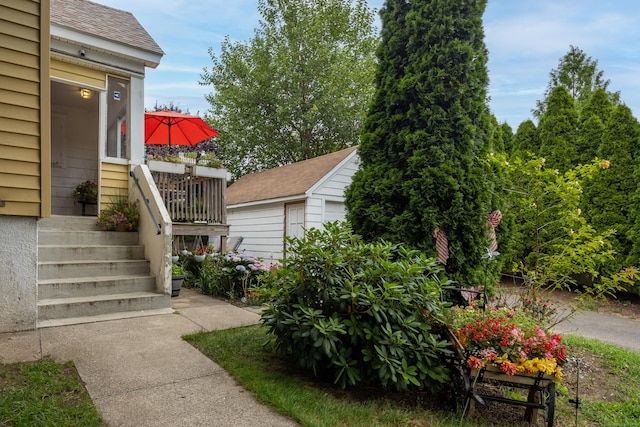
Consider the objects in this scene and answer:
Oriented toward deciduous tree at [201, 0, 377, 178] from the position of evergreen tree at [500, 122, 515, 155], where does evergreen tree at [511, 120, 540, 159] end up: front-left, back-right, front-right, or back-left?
back-left

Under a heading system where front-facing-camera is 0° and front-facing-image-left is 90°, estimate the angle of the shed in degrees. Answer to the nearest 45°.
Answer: approximately 315°

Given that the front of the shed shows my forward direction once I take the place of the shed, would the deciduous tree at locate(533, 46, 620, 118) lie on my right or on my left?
on my left

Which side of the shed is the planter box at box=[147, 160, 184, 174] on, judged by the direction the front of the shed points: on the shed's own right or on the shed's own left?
on the shed's own right

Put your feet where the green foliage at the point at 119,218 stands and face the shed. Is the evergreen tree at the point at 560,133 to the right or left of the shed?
right

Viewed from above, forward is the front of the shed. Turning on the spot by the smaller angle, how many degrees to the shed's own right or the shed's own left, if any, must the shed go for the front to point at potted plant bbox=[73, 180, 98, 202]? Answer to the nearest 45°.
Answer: approximately 90° to the shed's own right

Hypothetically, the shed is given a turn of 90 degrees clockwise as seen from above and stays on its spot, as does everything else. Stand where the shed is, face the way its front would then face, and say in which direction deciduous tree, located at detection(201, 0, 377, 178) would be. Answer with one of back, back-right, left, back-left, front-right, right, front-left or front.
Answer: back-right
